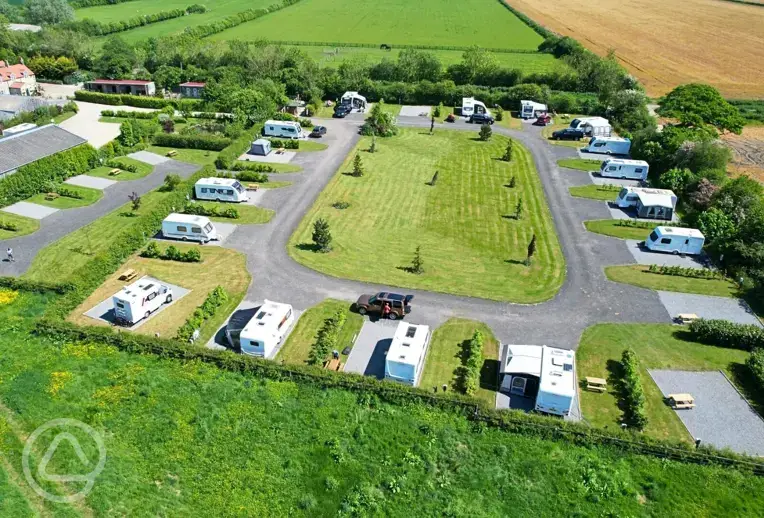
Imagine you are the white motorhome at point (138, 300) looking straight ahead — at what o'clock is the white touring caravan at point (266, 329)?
The white touring caravan is roughly at 3 o'clock from the white motorhome.

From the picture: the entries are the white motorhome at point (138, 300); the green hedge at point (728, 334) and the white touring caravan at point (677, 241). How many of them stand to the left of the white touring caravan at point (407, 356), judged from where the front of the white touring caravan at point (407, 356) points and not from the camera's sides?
1

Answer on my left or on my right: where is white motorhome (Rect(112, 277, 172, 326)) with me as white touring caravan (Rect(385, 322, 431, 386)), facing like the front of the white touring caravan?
on my left

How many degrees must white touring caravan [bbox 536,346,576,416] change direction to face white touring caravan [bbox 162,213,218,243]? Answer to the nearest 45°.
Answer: approximately 90° to its left

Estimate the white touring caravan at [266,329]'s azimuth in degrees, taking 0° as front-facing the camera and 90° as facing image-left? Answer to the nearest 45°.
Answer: approximately 225°

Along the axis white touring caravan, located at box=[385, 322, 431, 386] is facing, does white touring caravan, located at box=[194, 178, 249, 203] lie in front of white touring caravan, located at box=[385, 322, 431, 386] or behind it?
in front

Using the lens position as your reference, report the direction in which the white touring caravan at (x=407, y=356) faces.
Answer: facing away from the viewer

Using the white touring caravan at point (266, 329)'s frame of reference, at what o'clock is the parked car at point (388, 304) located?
The parked car is roughly at 1 o'clock from the white touring caravan.

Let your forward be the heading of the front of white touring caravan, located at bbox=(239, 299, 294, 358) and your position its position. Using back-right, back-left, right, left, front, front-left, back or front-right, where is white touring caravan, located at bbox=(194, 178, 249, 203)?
front-left

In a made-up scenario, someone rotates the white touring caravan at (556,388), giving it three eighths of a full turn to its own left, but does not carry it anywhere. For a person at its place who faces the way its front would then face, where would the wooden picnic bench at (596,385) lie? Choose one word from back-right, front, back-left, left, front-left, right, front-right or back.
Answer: back

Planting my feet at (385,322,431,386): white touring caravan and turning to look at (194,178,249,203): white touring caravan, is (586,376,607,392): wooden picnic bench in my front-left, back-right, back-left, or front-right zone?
back-right

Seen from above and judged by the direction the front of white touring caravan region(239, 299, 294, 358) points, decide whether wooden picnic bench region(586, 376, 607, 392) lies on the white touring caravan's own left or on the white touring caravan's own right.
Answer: on the white touring caravan's own right

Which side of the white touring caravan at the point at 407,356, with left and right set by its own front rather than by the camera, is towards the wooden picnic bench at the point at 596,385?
right

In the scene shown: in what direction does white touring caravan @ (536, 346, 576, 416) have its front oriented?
away from the camera

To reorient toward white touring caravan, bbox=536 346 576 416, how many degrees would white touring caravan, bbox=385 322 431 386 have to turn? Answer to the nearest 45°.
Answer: approximately 90° to its right

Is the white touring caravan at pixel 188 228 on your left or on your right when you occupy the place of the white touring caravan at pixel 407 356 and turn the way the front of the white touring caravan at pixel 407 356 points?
on your left

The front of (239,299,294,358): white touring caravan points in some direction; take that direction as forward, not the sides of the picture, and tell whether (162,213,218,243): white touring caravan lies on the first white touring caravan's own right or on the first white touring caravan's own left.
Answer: on the first white touring caravan's own left

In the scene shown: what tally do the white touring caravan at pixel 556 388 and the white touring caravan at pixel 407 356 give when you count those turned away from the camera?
2
